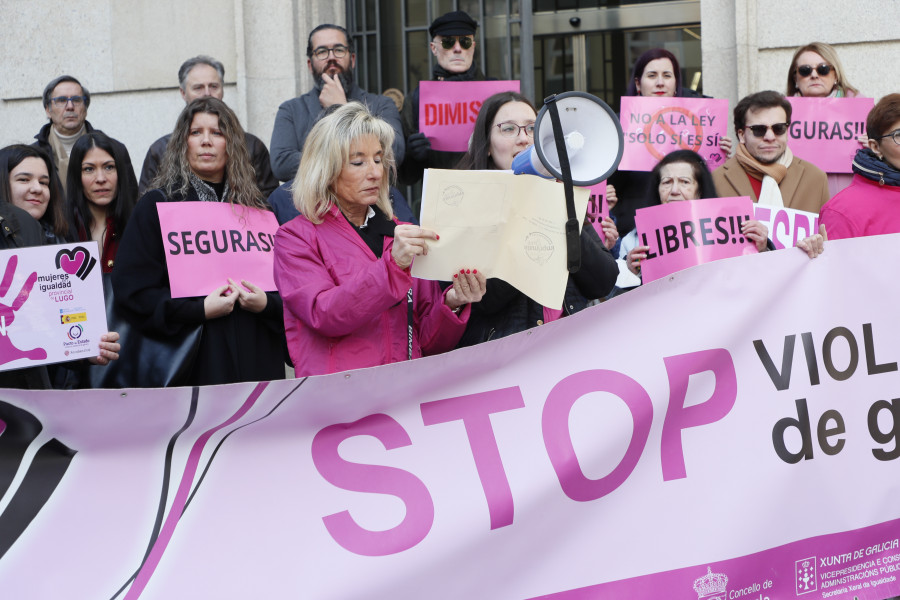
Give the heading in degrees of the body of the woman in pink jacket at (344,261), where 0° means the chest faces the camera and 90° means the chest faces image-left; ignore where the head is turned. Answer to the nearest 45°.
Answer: approximately 315°

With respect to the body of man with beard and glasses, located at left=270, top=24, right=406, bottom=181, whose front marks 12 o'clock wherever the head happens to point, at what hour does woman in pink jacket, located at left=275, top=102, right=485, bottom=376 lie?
The woman in pink jacket is roughly at 12 o'clock from the man with beard and glasses.

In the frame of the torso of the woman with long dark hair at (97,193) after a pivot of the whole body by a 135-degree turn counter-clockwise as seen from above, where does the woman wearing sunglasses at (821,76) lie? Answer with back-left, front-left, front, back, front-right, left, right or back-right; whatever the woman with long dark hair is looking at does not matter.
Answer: front-right

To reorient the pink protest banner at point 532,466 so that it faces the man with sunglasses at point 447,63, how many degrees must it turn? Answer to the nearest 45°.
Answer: approximately 180°

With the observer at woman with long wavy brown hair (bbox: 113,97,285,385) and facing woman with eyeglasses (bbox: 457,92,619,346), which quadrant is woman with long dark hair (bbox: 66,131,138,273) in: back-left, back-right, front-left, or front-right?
back-left

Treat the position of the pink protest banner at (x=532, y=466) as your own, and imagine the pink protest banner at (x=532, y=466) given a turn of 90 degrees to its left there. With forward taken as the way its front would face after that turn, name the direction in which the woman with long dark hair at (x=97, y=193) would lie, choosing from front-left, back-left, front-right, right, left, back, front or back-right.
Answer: back-left

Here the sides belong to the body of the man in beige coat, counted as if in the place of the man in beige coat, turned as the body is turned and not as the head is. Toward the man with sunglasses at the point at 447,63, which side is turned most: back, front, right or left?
right

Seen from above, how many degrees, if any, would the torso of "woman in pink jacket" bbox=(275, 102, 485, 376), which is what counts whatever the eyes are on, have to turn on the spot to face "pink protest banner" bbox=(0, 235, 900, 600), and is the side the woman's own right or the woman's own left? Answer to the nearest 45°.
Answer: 0° — they already face it
